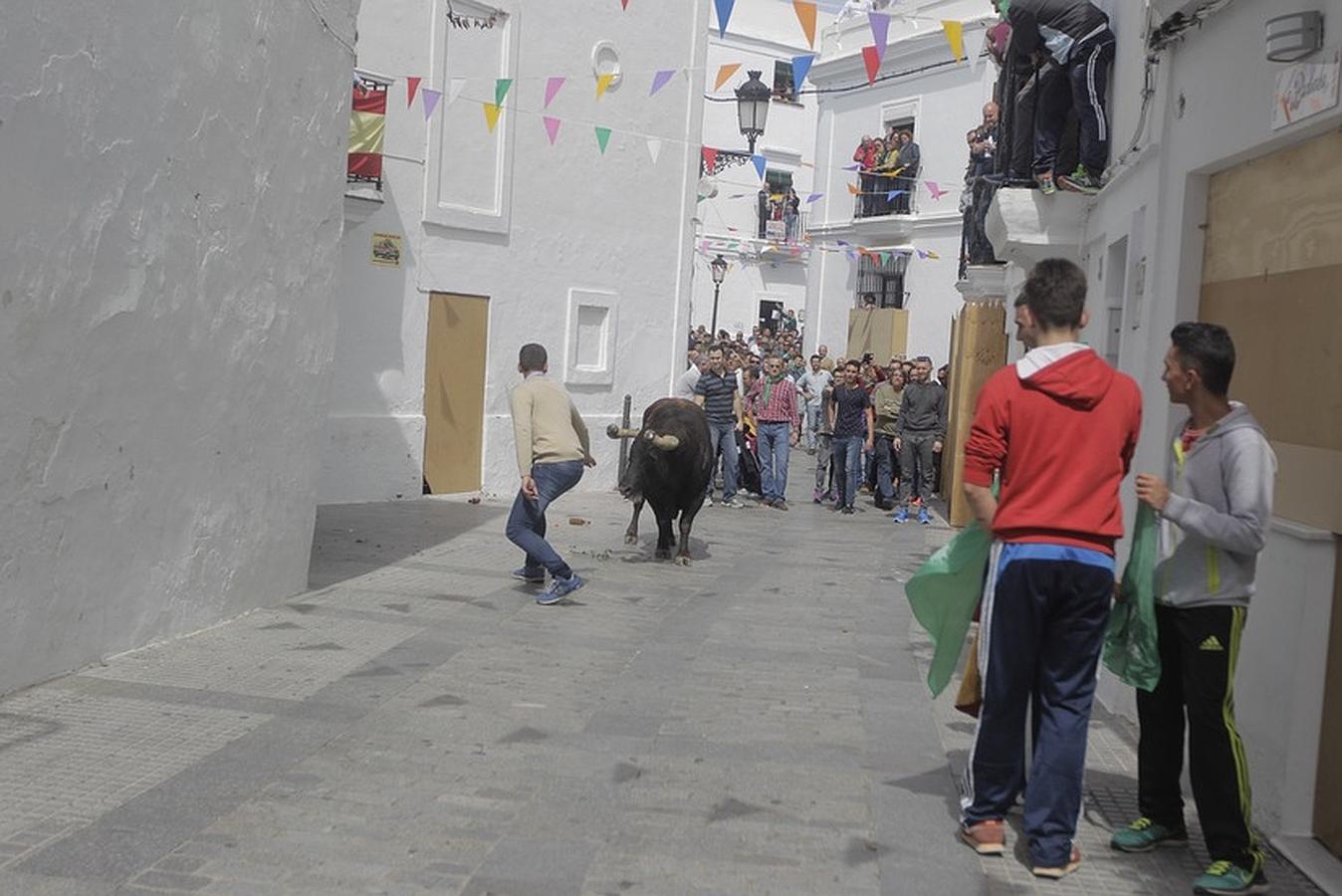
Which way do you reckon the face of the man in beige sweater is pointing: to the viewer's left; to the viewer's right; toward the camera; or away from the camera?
away from the camera

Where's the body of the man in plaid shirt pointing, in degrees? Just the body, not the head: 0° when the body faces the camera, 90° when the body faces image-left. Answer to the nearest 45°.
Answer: approximately 0°

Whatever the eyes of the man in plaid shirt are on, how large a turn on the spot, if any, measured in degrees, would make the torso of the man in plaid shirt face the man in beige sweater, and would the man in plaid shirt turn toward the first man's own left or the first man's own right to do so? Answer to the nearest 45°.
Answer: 0° — they already face them

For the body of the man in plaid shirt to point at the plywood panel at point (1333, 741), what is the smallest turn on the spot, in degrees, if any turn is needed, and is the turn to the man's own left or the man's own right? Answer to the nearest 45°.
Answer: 0° — they already face it

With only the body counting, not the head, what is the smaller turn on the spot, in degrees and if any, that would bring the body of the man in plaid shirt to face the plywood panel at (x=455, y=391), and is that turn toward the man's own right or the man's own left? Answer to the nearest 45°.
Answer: approximately 45° to the man's own right

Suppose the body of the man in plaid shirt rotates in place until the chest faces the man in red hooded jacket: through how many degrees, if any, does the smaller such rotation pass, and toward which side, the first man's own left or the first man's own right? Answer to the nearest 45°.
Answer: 0° — they already face them

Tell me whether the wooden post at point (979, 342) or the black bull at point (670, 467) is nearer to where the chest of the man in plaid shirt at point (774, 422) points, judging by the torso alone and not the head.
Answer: the black bull
